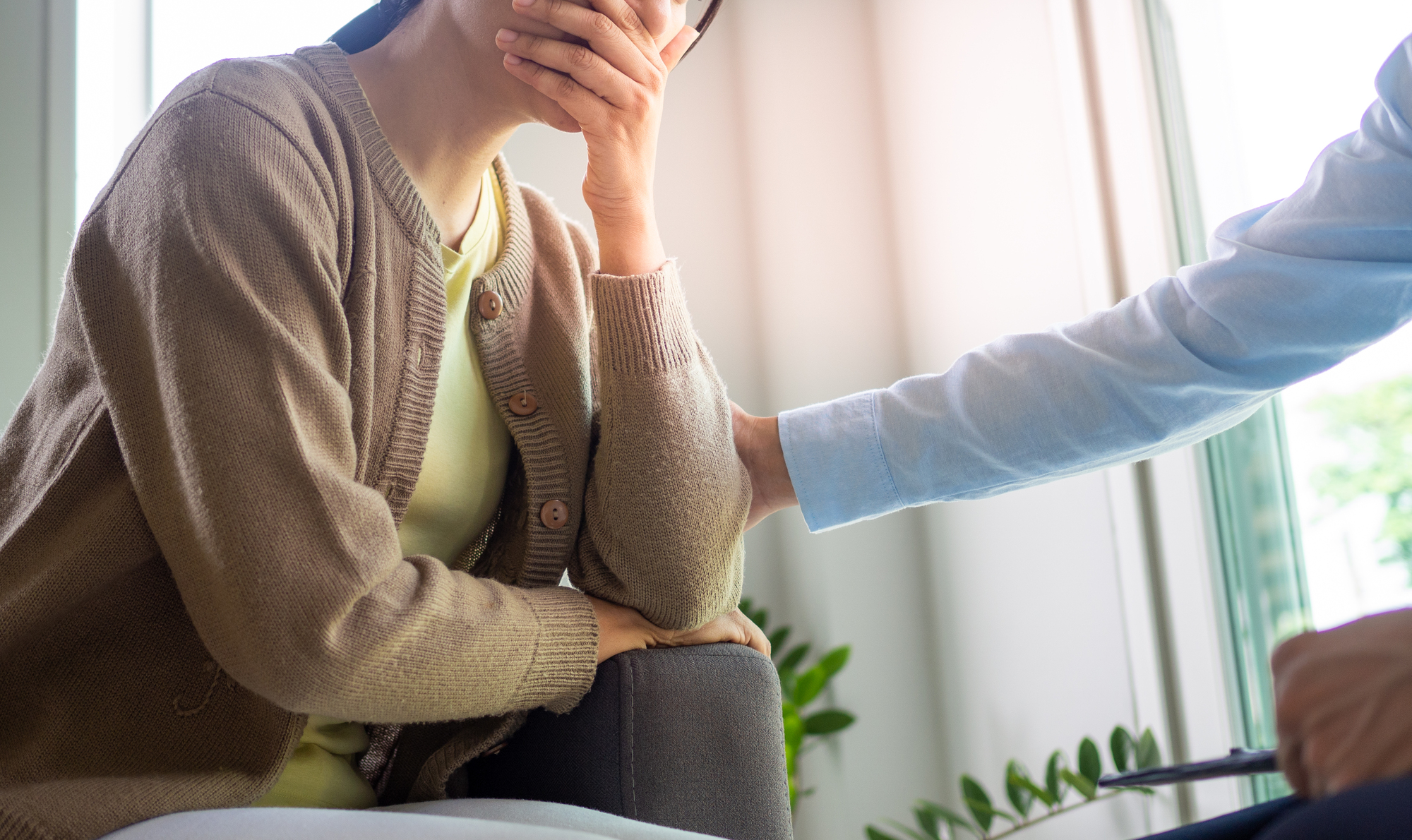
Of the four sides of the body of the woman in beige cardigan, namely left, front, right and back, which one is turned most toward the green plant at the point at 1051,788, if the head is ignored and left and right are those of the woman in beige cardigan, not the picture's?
left

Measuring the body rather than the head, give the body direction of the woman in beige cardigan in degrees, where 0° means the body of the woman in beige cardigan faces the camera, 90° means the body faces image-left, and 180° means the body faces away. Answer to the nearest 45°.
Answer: approximately 315°
